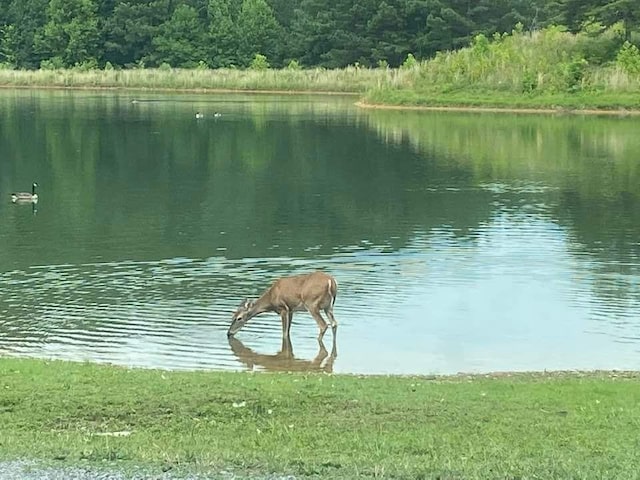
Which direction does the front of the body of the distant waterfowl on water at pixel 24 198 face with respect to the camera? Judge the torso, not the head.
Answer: to the viewer's right

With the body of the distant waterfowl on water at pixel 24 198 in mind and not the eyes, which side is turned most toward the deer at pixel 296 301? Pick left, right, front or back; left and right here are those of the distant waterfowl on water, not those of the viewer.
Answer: right

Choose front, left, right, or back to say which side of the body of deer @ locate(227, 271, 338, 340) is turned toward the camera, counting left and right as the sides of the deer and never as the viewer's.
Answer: left

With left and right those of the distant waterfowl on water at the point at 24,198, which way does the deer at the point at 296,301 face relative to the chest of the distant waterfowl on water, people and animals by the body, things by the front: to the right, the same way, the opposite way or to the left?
the opposite way

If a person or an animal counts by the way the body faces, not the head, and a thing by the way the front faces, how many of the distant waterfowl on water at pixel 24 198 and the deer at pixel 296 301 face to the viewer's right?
1

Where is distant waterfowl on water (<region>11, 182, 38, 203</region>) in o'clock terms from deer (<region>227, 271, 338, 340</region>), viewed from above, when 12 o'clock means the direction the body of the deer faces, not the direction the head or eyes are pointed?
The distant waterfowl on water is roughly at 2 o'clock from the deer.
